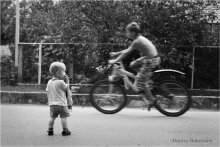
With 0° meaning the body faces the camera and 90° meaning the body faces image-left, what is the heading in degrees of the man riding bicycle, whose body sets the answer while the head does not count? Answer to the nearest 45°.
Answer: approximately 90°

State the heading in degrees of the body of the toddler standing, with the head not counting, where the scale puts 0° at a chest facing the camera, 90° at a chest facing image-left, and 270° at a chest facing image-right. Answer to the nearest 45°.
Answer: approximately 225°

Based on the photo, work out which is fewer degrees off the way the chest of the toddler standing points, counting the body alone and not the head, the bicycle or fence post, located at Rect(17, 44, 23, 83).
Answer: the bicycle

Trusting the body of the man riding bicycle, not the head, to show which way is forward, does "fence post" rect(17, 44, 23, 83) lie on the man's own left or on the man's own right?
on the man's own right

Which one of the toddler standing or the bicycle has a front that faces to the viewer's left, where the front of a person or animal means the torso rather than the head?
the bicycle

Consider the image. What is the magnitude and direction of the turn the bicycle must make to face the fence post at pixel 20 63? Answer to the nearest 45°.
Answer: approximately 45° to its right

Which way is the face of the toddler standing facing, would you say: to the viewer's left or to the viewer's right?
to the viewer's right

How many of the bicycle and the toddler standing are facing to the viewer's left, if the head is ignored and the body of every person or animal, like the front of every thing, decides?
1

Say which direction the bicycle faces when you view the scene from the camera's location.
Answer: facing to the left of the viewer
